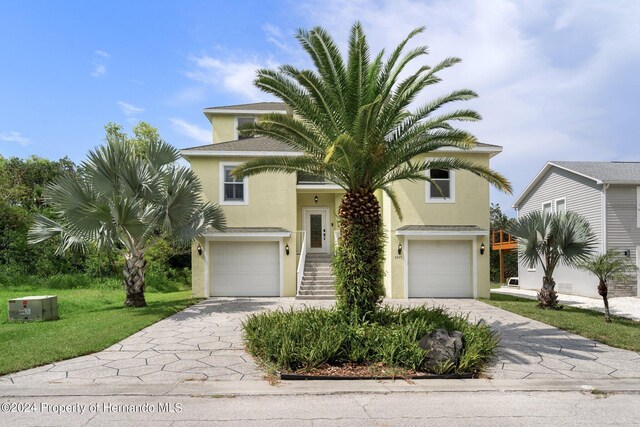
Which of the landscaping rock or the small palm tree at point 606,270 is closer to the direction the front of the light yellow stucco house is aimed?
the landscaping rock

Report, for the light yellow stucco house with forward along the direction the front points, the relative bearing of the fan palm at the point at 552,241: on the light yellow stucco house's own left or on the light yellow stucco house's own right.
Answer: on the light yellow stucco house's own left

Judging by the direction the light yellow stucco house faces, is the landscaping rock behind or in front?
in front

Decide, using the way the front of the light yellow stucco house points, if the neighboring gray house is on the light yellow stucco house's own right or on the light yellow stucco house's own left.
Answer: on the light yellow stucco house's own left

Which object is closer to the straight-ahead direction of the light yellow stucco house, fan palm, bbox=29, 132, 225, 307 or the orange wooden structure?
the fan palm

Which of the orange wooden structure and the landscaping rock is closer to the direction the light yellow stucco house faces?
the landscaping rock

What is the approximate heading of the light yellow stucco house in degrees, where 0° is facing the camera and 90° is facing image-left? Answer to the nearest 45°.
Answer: approximately 0°

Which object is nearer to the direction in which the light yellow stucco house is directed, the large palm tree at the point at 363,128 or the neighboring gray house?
the large palm tree

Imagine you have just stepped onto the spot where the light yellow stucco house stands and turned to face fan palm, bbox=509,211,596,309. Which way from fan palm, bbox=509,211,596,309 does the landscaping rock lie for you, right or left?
right
